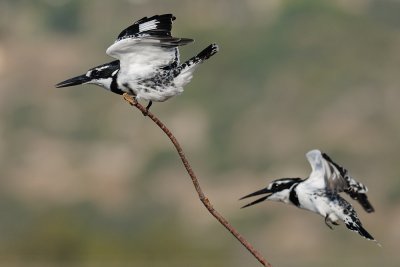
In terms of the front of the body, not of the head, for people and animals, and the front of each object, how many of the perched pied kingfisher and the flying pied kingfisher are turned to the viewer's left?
2

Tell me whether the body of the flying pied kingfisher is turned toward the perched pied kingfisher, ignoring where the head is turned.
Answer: yes

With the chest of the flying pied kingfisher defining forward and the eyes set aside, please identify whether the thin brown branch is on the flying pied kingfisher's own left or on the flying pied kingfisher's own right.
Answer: on the flying pied kingfisher's own left

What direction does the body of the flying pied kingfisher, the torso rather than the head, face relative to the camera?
to the viewer's left

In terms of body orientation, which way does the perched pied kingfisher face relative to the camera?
to the viewer's left

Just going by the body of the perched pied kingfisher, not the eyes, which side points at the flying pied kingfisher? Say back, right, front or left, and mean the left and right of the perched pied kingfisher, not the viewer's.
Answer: back
